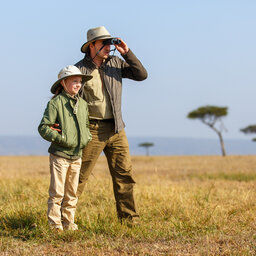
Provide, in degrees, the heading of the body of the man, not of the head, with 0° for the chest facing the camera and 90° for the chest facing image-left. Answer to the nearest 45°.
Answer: approximately 0°
